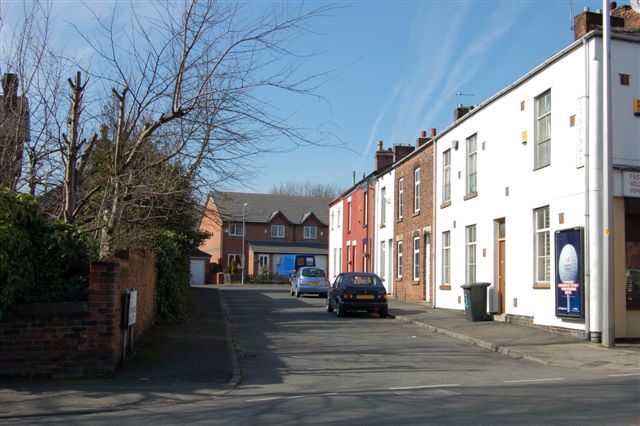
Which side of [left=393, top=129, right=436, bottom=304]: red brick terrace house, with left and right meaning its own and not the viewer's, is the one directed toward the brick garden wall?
left

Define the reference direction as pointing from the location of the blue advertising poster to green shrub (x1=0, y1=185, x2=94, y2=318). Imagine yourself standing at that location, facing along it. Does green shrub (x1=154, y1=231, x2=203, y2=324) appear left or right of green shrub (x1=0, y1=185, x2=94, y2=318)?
right

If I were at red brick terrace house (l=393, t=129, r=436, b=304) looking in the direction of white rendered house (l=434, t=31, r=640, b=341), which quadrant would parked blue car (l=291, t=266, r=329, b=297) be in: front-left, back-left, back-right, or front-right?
back-right

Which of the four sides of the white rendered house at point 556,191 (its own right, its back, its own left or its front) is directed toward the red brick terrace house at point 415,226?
right

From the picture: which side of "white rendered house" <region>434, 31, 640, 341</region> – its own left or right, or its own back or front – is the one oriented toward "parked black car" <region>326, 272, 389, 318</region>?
right

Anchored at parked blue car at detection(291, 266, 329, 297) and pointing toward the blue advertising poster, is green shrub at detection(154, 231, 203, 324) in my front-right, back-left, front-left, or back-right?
front-right

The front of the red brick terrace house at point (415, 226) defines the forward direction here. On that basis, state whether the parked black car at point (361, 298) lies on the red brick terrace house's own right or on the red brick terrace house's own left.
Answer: on the red brick terrace house's own left

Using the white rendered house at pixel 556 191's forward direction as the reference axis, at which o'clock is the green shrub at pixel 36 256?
The green shrub is roughly at 12 o'clock from the white rendered house.

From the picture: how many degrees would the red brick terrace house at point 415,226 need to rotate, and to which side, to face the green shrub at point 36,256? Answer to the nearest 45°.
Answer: approximately 90° to its left

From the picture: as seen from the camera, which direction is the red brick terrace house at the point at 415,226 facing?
to the viewer's left

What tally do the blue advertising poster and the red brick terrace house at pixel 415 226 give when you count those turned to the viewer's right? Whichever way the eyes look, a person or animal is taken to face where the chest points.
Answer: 0

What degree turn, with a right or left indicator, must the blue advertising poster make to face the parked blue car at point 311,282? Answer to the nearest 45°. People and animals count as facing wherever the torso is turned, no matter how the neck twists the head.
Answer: approximately 90° to its right

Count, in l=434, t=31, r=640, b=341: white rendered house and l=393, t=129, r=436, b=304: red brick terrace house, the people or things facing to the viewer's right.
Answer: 0

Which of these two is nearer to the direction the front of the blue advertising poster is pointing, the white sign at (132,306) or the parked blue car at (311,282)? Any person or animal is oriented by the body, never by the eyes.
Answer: the white sign

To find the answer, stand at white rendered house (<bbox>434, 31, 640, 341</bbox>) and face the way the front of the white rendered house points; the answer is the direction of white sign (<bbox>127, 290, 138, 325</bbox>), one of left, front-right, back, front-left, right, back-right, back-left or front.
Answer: front

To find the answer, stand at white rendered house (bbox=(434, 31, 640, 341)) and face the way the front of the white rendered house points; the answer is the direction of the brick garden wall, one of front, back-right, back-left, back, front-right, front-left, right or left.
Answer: front
